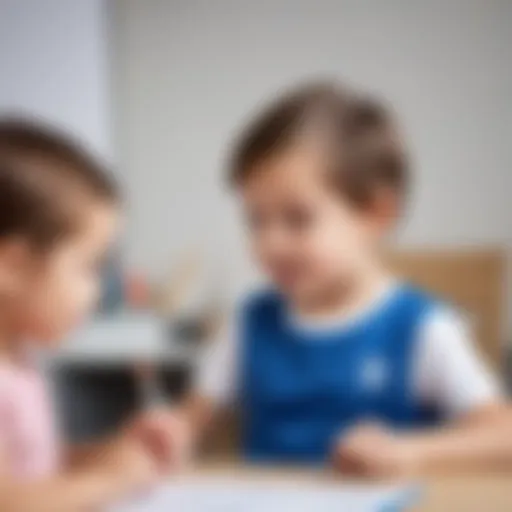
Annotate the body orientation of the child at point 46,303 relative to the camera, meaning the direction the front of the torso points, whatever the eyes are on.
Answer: to the viewer's right

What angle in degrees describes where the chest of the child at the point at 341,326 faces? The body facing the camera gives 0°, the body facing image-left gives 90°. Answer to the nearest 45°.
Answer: approximately 45°

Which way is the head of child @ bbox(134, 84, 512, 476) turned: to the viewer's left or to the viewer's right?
to the viewer's left

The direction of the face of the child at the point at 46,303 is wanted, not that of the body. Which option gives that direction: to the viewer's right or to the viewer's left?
to the viewer's right

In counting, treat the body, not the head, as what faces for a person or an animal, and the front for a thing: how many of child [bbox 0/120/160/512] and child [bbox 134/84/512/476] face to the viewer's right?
1
